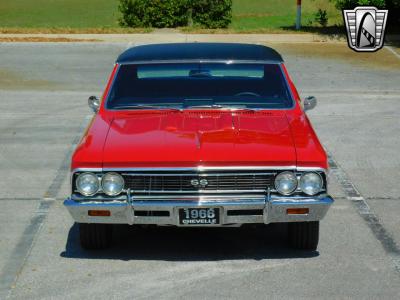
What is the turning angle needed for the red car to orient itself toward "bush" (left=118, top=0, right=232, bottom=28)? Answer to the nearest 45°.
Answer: approximately 180°

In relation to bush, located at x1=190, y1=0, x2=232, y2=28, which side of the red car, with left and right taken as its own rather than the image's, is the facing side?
back

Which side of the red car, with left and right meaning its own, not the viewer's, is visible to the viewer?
front
